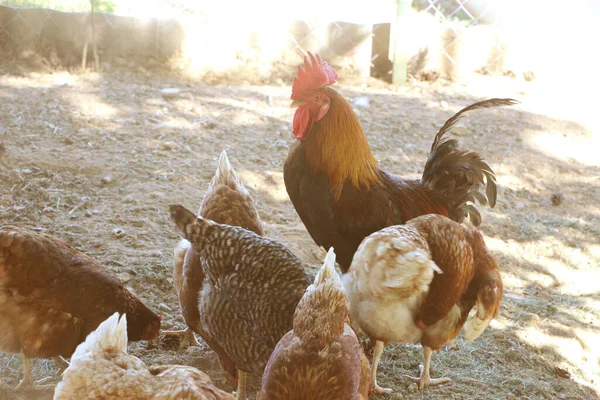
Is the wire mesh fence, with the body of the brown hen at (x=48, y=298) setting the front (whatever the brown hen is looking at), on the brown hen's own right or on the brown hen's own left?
on the brown hen's own left

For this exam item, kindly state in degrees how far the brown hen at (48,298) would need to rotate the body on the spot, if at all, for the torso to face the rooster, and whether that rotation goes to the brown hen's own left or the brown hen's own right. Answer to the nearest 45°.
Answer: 0° — it already faces it

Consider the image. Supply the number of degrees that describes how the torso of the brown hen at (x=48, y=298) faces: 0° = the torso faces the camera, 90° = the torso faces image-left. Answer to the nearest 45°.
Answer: approximately 270°

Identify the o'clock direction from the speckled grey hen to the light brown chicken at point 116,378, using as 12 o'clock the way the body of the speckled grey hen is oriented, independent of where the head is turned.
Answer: The light brown chicken is roughly at 4 o'clock from the speckled grey hen.

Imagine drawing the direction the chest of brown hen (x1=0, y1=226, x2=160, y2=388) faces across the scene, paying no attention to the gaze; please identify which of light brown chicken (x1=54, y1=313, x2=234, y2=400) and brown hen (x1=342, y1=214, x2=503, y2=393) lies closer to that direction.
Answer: the brown hen

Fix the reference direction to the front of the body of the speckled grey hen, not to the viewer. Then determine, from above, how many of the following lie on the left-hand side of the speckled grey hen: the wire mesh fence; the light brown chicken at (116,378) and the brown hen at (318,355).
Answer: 1

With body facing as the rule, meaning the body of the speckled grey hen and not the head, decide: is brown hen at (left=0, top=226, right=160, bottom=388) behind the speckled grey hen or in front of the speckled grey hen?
behind

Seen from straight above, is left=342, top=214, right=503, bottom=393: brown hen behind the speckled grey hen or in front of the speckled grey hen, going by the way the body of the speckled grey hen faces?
in front

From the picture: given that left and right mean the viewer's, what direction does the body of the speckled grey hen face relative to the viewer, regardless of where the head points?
facing to the right of the viewer

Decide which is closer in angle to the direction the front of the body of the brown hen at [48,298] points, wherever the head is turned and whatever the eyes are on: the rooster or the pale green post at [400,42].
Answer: the rooster
